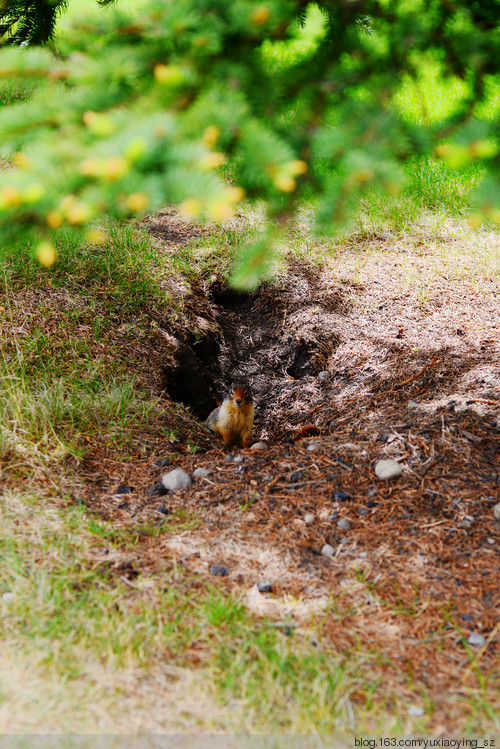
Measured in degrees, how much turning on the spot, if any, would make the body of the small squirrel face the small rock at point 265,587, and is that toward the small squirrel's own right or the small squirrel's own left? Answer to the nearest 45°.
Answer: approximately 45° to the small squirrel's own right

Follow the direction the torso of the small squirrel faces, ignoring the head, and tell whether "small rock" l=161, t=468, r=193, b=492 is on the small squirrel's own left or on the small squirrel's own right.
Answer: on the small squirrel's own right

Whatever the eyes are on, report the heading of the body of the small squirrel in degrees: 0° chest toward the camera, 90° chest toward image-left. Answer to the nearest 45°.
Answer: approximately 315°

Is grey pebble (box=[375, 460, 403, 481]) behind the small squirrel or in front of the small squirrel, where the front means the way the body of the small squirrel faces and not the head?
in front

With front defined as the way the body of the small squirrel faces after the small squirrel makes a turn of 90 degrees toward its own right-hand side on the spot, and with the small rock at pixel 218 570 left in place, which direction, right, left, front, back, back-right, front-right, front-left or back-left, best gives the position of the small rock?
front-left

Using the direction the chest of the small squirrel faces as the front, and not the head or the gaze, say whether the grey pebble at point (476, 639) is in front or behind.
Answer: in front

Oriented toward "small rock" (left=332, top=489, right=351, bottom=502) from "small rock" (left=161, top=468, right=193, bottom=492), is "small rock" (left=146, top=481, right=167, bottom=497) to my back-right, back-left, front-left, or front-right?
back-right

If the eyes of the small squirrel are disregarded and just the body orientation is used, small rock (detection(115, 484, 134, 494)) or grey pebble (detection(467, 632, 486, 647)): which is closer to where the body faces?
the grey pebble
